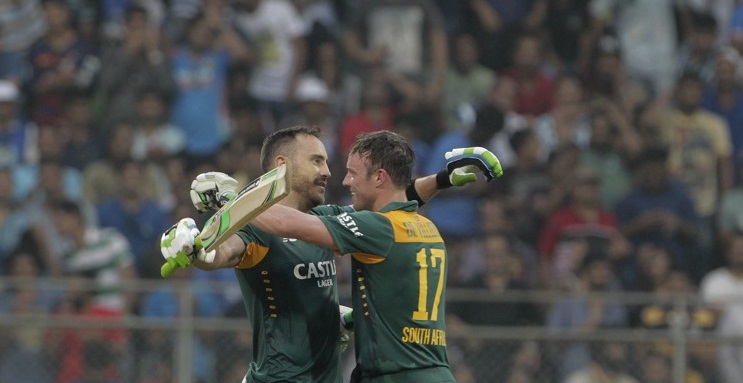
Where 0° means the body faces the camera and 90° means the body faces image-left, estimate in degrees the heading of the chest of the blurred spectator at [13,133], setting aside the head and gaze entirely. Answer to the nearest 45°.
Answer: approximately 0°

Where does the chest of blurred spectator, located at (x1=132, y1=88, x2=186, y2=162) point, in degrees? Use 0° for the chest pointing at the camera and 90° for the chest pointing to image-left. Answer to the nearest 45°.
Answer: approximately 0°

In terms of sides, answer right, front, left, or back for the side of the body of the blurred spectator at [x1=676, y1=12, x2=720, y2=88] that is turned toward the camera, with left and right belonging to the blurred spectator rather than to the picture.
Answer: front

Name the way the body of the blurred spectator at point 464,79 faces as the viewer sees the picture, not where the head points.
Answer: toward the camera

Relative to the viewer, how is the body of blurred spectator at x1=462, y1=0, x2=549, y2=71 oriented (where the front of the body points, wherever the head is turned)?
toward the camera

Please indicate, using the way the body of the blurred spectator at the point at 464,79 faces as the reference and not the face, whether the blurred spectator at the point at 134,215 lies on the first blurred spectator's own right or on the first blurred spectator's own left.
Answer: on the first blurred spectator's own right

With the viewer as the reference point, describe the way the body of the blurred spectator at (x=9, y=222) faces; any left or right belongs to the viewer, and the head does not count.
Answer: facing the viewer
